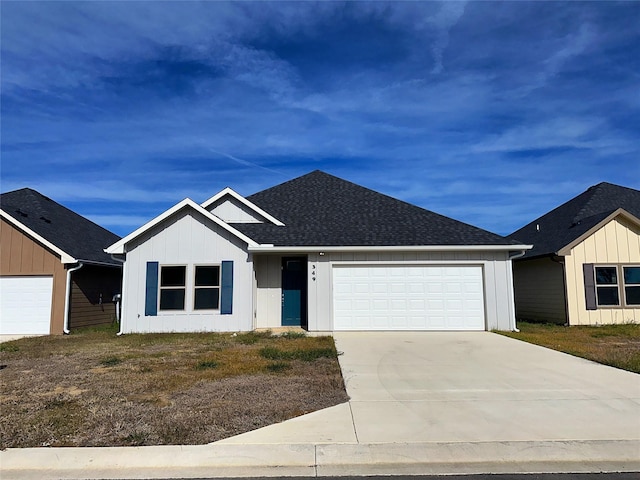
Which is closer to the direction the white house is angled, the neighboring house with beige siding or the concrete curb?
the concrete curb

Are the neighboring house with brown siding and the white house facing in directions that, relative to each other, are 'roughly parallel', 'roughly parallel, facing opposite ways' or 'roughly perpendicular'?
roughly parallel

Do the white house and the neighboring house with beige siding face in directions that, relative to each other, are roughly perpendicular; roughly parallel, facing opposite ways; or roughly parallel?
roughly parallel

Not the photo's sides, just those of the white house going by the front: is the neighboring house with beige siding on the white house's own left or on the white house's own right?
on the white house's own left

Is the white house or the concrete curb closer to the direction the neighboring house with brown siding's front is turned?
the concrete curb

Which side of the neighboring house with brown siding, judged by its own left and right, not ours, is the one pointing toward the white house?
left

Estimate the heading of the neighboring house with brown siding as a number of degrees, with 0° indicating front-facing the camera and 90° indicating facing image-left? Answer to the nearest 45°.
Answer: approximately 45°

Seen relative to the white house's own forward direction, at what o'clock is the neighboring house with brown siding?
The neighboring house with brown siding is roughly at 3 o'clock from the white house.

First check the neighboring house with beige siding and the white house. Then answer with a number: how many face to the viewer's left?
0

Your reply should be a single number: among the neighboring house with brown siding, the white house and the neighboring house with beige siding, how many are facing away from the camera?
0

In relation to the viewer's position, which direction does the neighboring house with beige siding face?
facing the viewer and to the right of the viewer

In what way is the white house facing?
toward the camera

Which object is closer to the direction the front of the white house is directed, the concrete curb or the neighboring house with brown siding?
the concrete curb
